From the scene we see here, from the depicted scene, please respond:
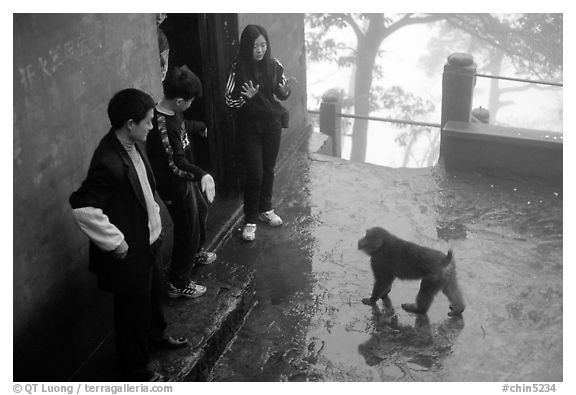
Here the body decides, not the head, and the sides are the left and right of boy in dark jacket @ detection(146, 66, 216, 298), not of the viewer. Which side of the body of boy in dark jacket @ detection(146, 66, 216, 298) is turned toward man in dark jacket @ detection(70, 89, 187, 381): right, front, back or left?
right

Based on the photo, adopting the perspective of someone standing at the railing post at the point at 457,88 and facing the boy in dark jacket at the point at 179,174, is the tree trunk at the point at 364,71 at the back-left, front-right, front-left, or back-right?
back-right

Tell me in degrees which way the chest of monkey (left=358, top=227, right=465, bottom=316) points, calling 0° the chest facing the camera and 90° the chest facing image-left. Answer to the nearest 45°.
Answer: approximately 90°

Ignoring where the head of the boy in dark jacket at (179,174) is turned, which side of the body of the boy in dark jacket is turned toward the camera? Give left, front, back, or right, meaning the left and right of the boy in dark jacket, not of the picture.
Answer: right

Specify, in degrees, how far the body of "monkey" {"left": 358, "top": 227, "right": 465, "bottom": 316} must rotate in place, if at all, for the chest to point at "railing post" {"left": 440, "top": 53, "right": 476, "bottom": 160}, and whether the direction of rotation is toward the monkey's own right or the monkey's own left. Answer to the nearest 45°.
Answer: approximately 90° to the monkey's own right

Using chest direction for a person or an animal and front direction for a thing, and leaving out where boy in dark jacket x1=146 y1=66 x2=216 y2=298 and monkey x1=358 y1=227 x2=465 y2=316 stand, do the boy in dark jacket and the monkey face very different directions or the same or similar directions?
very different directions

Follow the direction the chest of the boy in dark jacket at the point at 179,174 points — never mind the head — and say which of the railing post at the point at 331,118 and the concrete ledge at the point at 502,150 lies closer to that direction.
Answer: the concrete ledge

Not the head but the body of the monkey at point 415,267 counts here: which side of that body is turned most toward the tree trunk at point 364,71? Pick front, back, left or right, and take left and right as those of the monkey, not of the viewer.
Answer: right

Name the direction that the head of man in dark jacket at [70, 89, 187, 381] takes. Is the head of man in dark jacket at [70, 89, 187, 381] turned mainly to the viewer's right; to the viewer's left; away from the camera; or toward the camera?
to the viewer's right

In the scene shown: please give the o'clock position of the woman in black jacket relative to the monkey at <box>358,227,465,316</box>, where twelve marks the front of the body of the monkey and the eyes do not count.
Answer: The woman in black jacket is roughly at 1 o'clock from the monkey.

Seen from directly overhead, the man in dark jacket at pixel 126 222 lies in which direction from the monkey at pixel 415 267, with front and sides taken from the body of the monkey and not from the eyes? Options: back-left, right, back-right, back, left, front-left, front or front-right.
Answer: front-left

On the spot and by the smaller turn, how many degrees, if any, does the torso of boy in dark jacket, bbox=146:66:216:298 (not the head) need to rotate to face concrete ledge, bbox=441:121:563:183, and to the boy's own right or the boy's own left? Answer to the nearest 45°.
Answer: approximately 45° to the boy's own left

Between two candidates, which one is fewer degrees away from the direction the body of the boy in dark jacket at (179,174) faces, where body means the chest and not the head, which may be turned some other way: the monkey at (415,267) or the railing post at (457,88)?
the monkey

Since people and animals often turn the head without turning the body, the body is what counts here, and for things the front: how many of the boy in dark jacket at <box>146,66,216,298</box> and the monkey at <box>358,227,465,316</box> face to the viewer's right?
1
